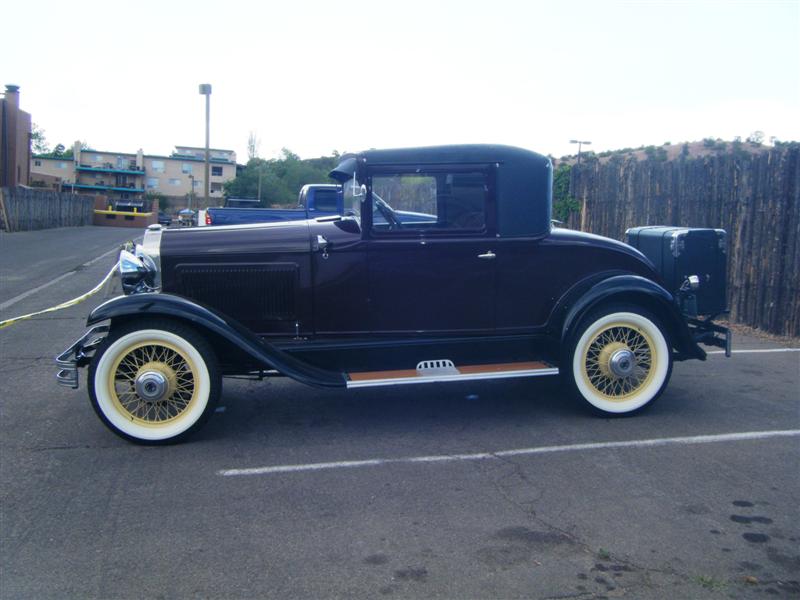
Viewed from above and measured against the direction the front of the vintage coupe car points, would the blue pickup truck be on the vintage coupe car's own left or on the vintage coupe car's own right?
on the vintage coupe car's own right

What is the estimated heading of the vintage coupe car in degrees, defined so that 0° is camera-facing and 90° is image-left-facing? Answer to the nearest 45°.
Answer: approximately 90°

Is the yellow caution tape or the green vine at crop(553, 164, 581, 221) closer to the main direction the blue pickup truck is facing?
the green vine

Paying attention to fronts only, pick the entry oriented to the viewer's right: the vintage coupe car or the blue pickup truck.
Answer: the blue pickup truck

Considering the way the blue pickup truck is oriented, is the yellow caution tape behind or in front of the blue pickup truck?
behind

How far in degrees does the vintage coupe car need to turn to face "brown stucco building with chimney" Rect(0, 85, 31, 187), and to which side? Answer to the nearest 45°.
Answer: approximately 45° to its right

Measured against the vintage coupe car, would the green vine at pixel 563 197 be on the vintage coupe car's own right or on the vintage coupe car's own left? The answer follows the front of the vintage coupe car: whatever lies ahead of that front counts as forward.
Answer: on the vintage coupe car's own right

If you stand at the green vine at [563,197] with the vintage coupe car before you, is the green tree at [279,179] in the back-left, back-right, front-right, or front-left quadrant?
back-right

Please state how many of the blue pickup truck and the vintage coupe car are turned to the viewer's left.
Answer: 1

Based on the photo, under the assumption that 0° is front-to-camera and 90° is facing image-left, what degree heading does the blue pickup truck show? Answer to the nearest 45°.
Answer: approximately 270°

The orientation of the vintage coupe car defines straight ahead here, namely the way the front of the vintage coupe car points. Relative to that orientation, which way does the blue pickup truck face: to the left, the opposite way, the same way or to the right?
the opposite way
